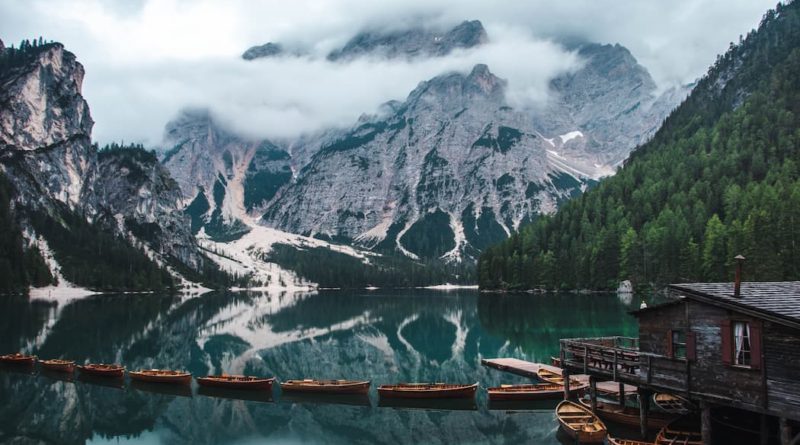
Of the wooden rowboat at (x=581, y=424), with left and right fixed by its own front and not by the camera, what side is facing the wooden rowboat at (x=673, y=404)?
right

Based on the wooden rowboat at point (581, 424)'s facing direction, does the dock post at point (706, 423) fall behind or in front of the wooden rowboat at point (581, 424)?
behind
